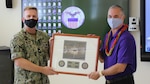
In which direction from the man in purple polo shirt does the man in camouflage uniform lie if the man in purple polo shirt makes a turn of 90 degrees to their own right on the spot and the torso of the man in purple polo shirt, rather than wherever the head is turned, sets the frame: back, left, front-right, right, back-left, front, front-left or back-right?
front-left

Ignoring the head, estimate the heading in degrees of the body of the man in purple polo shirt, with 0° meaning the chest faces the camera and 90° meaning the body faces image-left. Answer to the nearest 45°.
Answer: approximately 45°
